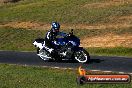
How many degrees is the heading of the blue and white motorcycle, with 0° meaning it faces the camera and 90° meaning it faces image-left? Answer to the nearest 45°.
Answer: approximately 270°
